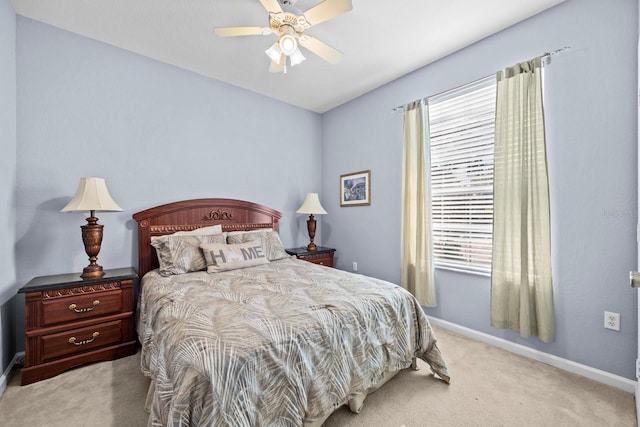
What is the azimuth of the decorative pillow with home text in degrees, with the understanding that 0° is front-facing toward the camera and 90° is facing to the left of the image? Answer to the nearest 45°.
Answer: approximately 315°

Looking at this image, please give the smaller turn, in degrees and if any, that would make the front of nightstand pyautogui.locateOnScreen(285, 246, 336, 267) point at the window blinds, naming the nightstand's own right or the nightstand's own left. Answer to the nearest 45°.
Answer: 0° — it already faces it

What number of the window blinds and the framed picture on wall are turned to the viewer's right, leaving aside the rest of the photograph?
0

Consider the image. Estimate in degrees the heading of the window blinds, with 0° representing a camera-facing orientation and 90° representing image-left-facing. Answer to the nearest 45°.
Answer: approximately 45°

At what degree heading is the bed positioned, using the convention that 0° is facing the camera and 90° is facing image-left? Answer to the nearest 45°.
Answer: approximately 315°

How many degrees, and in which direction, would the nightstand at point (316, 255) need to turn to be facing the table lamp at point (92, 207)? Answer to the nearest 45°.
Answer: approximately 90° to its right

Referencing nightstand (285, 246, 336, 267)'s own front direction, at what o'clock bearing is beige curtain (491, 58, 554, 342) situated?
The beige curtain is roughly at 12 o'clock from the nightstand.
